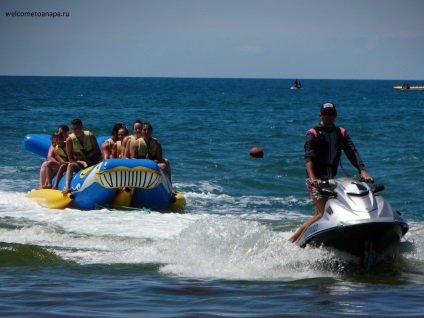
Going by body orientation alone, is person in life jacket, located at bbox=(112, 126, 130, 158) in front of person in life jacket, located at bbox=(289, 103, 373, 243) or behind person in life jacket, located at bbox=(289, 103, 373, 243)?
behind

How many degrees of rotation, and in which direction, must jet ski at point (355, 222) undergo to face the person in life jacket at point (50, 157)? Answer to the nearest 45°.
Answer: approximately 180°

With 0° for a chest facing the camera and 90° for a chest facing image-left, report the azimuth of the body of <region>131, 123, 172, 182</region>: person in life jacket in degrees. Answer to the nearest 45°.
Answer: approximately 0°

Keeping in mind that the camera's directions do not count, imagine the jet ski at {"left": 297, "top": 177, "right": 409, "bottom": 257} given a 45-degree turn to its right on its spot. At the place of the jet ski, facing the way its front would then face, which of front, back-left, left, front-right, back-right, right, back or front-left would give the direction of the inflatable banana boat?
back-right

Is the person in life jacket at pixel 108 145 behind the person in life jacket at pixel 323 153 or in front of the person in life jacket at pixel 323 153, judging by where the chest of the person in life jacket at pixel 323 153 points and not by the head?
behind

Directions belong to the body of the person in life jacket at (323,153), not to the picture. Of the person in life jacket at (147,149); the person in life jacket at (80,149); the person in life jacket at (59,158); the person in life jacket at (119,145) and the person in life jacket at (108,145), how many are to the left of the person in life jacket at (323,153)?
0

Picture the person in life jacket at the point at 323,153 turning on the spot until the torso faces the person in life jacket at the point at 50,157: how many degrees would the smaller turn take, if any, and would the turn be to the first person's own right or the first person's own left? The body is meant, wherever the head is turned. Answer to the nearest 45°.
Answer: approximately 135° to the first person's own right

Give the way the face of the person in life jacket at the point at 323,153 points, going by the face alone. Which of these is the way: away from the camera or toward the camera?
toward the camera

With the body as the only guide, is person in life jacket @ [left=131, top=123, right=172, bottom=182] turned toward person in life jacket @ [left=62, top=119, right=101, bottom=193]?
no

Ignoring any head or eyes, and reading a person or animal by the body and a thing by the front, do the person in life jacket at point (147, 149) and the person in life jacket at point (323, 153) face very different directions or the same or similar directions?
same or similar directions

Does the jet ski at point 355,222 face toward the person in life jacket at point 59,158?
no

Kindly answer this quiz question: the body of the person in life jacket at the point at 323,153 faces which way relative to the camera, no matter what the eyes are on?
toward the camera

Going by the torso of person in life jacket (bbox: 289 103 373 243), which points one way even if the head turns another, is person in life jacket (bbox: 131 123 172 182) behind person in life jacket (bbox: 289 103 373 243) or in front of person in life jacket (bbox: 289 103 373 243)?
behind

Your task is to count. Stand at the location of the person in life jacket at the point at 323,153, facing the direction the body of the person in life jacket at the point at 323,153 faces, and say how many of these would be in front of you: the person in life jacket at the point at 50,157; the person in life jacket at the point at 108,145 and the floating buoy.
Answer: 0

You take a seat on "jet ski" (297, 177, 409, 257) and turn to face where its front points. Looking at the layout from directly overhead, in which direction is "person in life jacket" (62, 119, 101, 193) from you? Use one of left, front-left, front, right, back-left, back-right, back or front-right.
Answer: back

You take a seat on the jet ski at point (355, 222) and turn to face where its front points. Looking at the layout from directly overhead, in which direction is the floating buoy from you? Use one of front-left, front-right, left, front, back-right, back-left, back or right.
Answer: back-left

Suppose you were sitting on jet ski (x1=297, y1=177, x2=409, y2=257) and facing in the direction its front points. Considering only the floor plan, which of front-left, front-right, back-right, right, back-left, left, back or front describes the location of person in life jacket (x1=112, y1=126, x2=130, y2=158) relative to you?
back
